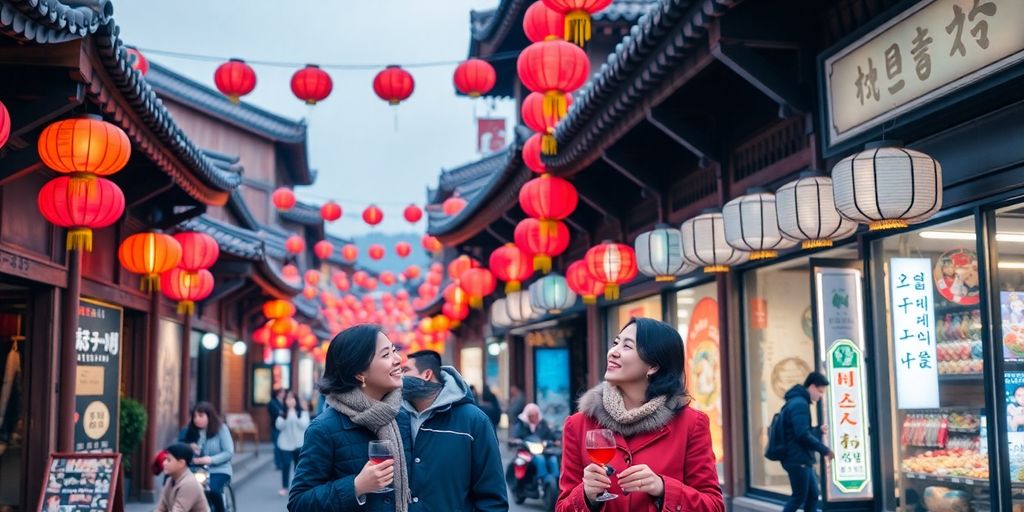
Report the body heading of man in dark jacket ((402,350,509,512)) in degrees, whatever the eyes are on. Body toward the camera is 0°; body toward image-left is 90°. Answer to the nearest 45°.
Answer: approximately 45°

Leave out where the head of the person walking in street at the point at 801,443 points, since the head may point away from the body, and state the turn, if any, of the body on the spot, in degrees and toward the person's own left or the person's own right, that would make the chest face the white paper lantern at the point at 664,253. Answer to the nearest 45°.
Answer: approximately 135° to the person's own left

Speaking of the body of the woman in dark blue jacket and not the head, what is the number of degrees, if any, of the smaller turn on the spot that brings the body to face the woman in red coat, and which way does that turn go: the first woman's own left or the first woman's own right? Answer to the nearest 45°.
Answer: approximately 45° to the first woman's own left

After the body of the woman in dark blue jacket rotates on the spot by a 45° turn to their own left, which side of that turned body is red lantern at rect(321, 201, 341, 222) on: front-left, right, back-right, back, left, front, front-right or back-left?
left

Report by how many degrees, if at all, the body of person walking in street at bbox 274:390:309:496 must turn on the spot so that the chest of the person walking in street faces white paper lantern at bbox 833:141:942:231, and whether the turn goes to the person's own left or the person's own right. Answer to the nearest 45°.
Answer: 0° — they already face it

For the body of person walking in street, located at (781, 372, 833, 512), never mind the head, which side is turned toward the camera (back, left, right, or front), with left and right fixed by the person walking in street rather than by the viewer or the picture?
right

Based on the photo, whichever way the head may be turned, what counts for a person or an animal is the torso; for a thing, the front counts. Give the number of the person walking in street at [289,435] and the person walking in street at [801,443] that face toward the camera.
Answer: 1

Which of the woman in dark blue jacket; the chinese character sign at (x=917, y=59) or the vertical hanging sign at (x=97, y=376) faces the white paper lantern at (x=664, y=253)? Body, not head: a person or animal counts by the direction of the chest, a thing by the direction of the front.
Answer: the vertical hanging sign

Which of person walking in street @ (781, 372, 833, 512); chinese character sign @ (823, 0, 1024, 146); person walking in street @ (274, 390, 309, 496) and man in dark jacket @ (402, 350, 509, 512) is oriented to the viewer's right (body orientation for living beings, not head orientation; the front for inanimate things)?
person walking in street @ (781, 372, 833, 512)

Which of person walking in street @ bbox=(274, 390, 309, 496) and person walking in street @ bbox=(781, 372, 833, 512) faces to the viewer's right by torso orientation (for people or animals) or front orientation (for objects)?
person walking in street @ bbox=(781, 372, 833, 512)

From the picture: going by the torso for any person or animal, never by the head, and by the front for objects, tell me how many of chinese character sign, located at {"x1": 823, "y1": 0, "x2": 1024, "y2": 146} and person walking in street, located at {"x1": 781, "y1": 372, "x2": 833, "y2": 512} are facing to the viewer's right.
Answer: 1

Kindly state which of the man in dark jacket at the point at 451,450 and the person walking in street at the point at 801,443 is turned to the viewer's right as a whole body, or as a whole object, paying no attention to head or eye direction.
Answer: the person walking in street

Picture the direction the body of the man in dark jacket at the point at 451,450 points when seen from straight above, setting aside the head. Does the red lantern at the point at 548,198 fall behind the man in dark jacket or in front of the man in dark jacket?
behind

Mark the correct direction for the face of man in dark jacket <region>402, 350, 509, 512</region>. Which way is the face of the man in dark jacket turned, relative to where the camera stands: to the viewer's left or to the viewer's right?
to the viewer's left
